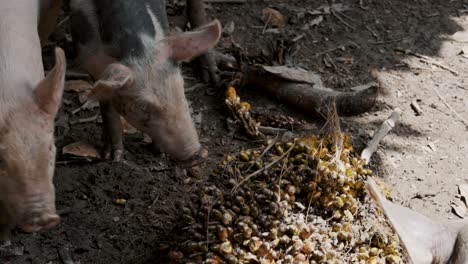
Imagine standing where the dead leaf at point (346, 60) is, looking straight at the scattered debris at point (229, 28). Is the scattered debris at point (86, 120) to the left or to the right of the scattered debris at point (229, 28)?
left

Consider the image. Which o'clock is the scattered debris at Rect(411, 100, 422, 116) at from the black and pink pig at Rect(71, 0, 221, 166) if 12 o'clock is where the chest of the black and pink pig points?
The scattered debris is roughly at 10 o'clock from the black and pink pig.

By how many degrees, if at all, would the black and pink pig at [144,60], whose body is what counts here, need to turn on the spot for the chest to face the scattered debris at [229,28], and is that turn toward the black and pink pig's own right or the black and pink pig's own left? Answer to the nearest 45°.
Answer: approximately 135° to the black and pink pig's own left

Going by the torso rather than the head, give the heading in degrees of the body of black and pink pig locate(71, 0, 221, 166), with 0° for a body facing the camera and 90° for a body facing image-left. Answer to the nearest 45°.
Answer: approximately 315°

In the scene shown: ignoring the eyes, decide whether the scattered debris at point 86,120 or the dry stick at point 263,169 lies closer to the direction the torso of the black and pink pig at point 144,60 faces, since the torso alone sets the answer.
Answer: the dry stick

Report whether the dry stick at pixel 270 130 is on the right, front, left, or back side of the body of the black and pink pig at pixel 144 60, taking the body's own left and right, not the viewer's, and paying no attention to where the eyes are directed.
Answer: left

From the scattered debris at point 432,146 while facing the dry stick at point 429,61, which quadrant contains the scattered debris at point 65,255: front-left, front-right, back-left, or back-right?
back-left

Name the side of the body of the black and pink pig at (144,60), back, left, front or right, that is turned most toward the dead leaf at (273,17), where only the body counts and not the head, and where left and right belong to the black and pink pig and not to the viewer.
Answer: left
